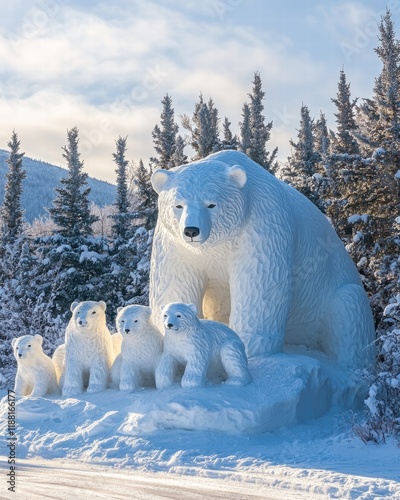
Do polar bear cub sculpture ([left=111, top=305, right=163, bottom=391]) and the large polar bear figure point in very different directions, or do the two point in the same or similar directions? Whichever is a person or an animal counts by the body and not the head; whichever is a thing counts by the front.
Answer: same or similar directions

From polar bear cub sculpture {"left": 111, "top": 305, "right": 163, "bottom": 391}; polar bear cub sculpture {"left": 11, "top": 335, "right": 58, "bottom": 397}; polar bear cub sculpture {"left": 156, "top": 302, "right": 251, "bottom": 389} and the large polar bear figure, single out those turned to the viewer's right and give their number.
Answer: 0

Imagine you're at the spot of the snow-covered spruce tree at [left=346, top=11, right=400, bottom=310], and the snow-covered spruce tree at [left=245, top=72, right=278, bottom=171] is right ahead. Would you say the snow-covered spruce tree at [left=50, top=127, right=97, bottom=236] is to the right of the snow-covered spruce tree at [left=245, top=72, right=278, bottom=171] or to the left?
left

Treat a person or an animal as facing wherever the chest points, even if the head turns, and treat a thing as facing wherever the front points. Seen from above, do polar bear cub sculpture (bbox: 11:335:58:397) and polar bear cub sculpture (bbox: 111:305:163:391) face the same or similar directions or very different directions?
same or similar directions

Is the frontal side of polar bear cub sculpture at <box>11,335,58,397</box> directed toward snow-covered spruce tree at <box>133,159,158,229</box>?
no

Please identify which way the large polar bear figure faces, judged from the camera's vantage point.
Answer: facing the viewer and to the left of the viewer

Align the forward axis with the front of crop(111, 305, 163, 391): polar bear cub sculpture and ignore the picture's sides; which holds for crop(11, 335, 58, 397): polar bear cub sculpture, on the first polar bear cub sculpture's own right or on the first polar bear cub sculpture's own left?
on the first polar bear cub sculpture's own right

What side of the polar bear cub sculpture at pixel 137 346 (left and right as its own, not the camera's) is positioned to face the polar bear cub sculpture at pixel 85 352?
right

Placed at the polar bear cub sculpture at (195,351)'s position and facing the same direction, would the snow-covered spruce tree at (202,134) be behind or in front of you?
behind

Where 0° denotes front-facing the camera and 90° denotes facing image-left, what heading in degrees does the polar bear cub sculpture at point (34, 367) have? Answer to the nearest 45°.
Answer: approximately 45°

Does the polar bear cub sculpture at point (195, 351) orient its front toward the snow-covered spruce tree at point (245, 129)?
no

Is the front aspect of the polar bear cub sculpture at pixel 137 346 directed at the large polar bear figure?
no

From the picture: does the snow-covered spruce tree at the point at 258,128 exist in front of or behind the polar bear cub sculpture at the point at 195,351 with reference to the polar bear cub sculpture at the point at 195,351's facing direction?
behind

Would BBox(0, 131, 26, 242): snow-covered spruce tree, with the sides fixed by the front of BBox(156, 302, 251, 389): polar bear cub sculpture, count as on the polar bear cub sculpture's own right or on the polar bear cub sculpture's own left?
on the polar bear cub sculpture's own right

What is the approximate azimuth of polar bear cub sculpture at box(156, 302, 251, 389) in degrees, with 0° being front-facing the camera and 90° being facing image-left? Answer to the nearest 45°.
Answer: approximately 45°

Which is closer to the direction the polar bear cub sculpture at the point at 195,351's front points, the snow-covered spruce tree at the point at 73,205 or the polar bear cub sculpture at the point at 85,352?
the polar bear cub sculpture

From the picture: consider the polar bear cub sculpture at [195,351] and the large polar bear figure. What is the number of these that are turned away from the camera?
0

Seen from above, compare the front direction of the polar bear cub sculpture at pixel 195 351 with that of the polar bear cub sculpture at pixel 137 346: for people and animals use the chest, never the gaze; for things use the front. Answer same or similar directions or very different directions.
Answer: same or similar directions
